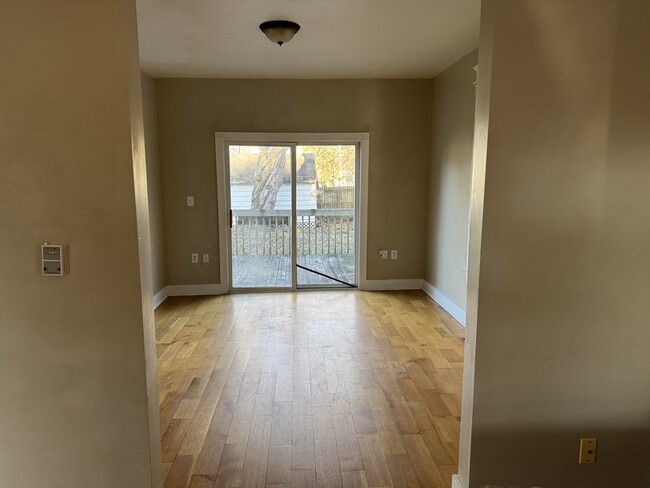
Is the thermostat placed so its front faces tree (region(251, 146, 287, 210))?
no

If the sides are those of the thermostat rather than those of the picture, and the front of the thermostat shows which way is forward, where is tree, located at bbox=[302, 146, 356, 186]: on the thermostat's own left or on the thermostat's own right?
on the thermostat's own left

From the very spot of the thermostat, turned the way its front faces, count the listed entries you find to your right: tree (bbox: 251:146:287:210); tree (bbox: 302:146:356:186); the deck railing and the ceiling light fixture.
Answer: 0

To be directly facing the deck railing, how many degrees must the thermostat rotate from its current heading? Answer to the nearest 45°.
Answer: approximately 135° to its left

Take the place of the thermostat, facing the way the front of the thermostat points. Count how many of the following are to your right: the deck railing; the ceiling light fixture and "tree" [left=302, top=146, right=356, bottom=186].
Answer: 0

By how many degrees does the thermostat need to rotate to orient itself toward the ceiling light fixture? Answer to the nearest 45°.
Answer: approximately 135° to its left

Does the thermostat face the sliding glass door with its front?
no
